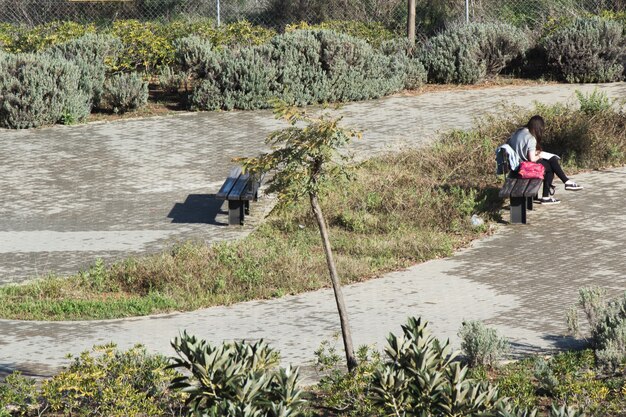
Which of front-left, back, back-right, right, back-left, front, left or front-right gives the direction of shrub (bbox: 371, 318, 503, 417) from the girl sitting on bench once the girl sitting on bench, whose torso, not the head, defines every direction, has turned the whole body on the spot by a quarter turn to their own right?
front

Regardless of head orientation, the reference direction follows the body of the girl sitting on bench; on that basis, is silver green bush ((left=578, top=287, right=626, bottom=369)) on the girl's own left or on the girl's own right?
on the girl's own right

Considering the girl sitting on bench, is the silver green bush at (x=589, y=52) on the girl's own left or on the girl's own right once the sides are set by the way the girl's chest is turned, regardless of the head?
on the girl's own left

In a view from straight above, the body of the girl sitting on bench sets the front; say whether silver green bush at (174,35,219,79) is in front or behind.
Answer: behind

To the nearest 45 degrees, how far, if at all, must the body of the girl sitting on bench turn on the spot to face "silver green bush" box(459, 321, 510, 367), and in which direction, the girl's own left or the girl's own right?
approximately 90° to the girl's own right

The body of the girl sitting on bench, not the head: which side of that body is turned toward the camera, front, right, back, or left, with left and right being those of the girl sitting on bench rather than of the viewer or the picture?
right

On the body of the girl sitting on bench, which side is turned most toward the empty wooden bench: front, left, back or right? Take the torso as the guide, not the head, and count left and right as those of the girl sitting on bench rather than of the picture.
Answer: back

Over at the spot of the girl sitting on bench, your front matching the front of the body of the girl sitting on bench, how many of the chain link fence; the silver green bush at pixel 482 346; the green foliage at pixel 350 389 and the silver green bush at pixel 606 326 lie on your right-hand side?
3
